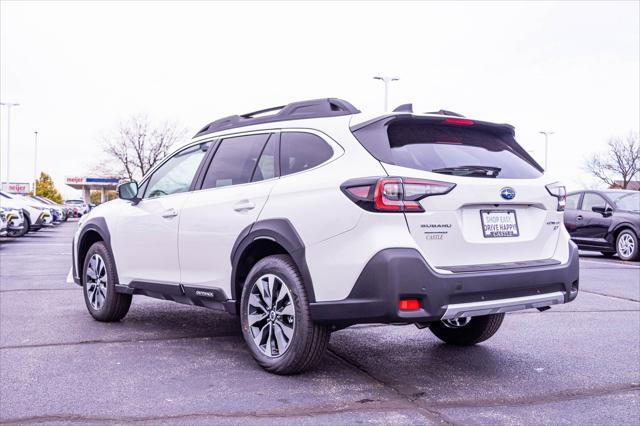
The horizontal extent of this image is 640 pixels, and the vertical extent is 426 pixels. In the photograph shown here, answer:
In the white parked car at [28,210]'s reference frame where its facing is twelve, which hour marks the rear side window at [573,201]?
The rear side window is roughly at 12 o'clock from the white parked car.

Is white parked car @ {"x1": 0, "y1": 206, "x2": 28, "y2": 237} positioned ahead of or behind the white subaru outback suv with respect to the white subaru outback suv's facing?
ahead

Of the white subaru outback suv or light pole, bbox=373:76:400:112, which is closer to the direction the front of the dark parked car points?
the white subaru outback suv

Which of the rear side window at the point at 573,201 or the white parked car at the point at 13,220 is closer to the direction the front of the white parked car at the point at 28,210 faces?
the rear side window

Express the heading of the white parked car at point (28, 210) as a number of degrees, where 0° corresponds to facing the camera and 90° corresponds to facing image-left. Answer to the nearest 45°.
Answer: approximately 315°

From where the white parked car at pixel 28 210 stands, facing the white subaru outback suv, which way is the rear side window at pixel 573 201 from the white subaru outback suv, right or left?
left

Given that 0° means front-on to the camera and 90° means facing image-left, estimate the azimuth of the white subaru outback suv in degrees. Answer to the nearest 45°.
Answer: approximately 135°

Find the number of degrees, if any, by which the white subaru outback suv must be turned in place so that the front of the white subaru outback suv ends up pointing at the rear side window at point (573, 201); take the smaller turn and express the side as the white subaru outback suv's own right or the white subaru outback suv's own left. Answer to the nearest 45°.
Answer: approximately 90° to the white subaru outback suv's own right
